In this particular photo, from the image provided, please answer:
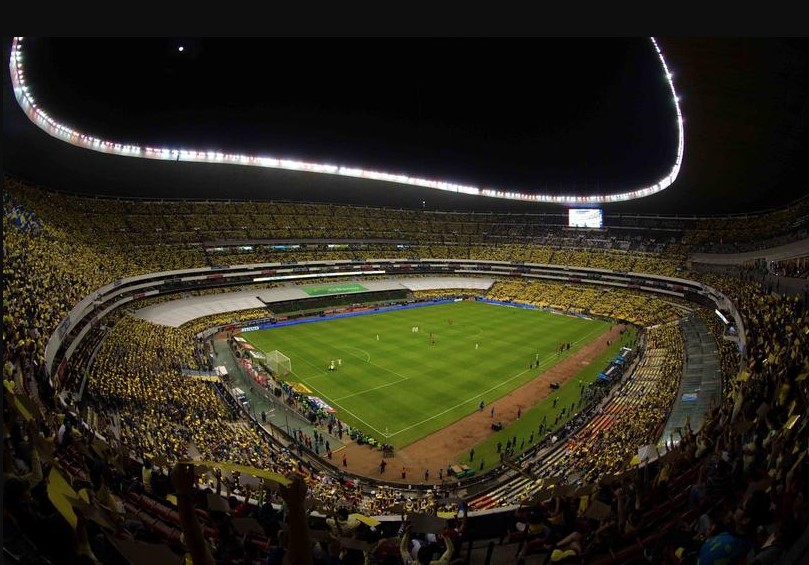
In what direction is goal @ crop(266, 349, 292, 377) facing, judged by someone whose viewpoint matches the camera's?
facing away from the viewer and to the right of the viewer
